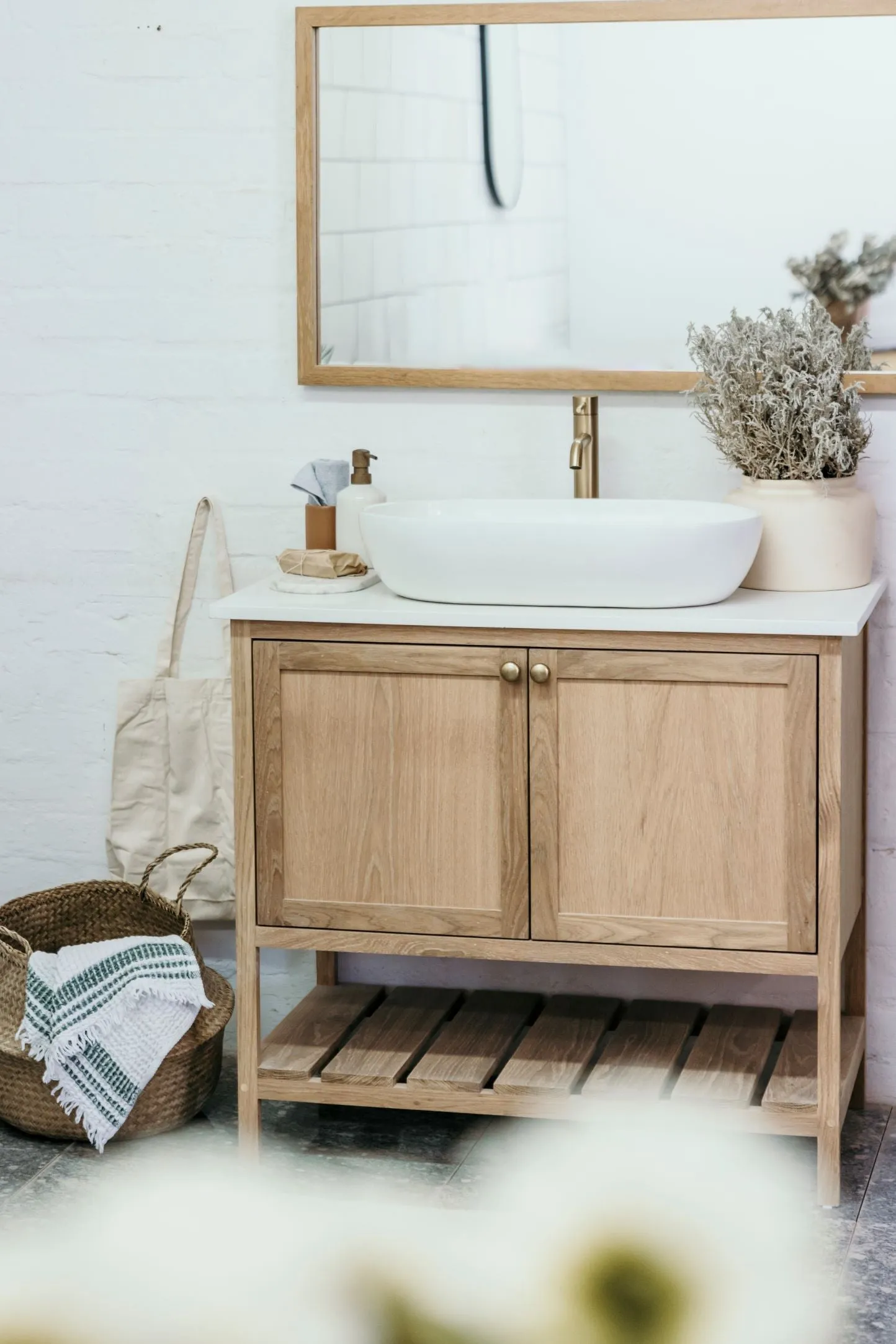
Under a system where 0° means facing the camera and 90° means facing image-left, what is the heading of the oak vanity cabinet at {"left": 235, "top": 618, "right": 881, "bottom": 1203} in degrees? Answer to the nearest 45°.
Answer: approximately 0°

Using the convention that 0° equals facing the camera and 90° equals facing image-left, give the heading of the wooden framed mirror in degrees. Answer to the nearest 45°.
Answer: approximately 0°

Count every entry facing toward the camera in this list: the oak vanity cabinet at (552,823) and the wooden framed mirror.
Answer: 2

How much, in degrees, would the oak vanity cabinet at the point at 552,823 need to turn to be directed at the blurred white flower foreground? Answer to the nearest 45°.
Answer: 0° — it already faces it

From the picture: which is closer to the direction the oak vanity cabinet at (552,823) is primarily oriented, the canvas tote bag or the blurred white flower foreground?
the blurred white flower foreground
